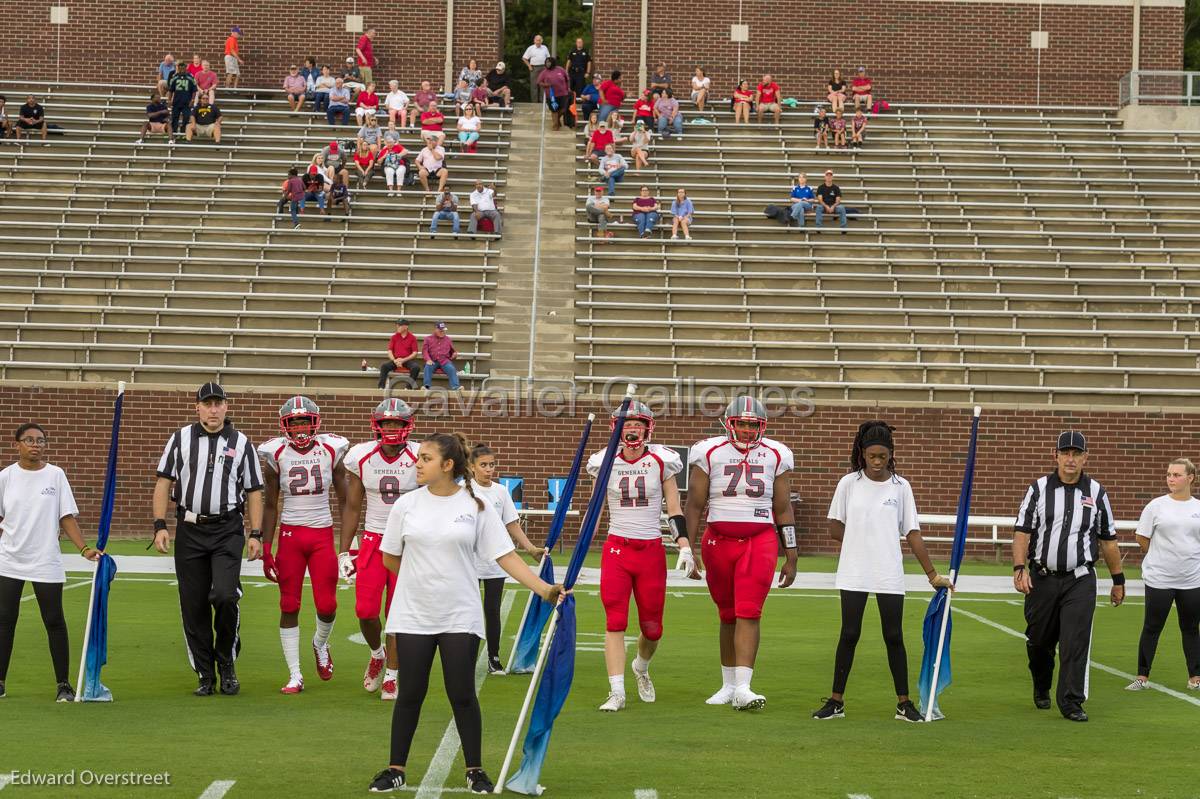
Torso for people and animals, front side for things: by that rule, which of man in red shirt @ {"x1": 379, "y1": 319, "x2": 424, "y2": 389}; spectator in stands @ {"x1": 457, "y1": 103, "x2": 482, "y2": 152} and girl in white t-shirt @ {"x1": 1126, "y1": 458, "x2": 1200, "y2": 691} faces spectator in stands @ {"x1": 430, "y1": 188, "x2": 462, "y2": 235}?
spectator in stands @ {"x1": 457, "y1": 103, "x2": 482, "y2": 152}

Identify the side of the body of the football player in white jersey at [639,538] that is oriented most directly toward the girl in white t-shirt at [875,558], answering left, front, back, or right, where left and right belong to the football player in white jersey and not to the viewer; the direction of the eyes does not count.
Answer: left

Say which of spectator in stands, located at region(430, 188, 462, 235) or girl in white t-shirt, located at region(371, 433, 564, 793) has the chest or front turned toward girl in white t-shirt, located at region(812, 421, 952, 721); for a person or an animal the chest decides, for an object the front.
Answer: the spectator in stands

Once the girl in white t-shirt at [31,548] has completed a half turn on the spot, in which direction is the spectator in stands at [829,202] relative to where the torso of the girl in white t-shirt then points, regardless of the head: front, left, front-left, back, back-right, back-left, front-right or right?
front-right

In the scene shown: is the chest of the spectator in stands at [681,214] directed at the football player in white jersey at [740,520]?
yes

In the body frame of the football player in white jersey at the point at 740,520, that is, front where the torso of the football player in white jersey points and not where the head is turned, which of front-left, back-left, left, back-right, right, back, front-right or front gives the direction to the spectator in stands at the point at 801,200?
back

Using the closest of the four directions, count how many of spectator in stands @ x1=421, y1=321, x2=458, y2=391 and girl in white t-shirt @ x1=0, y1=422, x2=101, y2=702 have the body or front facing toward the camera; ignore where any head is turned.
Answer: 2

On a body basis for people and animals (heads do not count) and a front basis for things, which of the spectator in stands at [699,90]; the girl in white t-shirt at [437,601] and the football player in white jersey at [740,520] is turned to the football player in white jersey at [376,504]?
the spectator in stands
